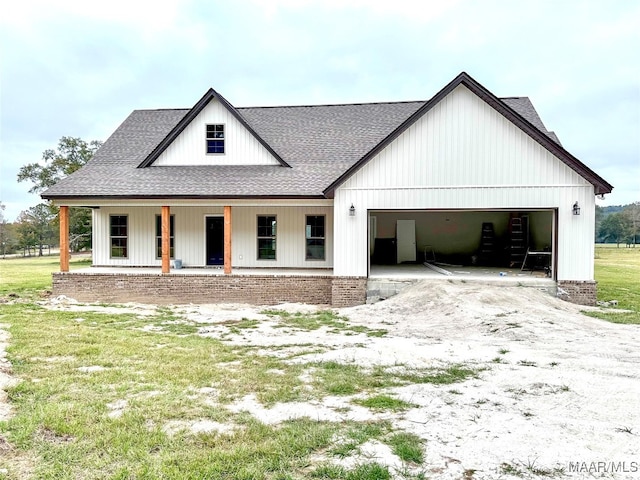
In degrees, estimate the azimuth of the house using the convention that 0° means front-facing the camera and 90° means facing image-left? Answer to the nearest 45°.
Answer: approximately 0°

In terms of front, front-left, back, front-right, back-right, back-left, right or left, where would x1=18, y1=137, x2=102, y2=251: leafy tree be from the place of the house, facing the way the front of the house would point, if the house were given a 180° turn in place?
front-left
